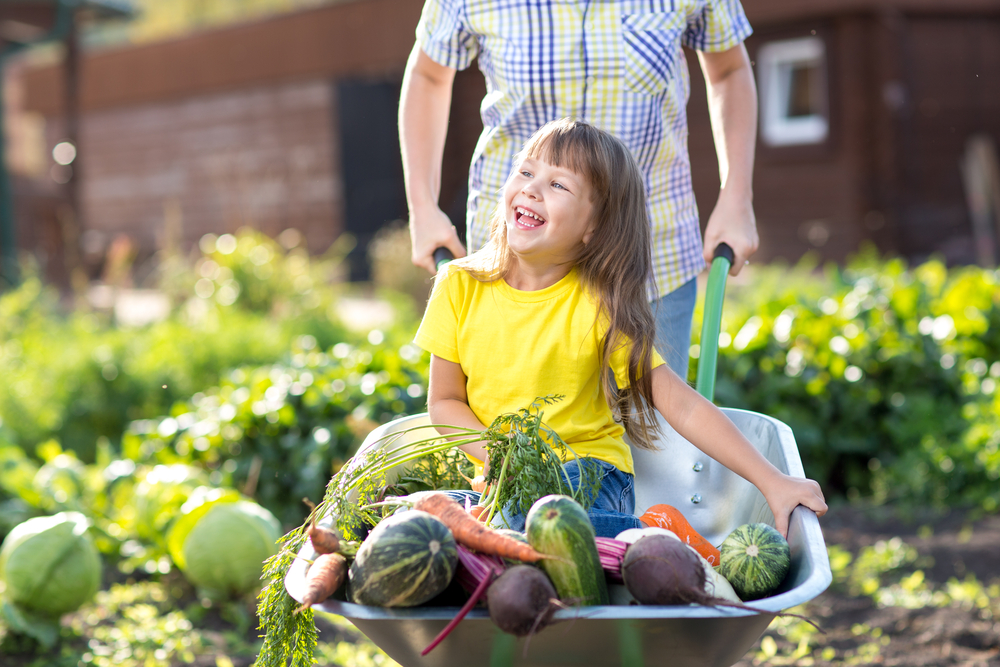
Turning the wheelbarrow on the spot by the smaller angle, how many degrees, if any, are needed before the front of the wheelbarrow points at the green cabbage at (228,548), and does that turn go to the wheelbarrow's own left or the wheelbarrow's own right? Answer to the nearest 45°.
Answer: approximately 135° to the wheelbarrow's own right

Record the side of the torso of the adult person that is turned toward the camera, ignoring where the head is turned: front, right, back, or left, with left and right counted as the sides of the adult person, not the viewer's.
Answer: front

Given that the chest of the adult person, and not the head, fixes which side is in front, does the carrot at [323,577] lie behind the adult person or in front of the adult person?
in front

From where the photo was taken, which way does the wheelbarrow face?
toward the camera

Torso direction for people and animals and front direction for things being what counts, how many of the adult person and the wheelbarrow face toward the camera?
2

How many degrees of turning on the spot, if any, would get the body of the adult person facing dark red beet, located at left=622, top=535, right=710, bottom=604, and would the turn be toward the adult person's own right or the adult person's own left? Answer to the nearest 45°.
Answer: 0° — they already face it

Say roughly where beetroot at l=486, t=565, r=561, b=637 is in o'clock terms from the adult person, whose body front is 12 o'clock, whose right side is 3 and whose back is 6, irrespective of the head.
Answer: The beetroot is roughly at 12 o'clock from the adult person.

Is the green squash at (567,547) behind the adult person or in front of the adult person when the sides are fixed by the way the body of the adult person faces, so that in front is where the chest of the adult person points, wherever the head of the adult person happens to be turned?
in front

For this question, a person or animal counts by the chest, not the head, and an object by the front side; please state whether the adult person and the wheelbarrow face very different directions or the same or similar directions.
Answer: same or similar directions

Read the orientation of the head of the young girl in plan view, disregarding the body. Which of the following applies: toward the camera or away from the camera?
toward the camera

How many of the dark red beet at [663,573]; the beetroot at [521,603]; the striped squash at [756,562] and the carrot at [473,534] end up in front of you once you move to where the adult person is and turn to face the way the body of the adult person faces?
4

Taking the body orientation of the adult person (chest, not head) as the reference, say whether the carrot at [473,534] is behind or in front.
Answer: in front
